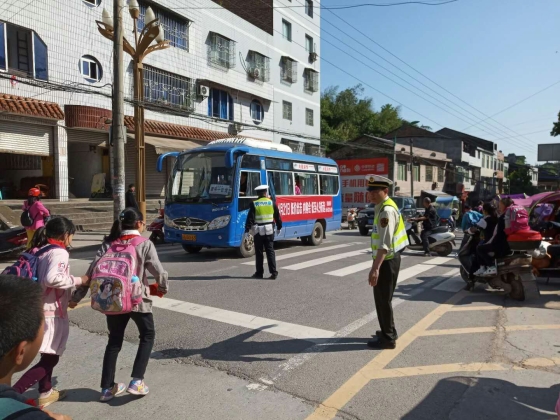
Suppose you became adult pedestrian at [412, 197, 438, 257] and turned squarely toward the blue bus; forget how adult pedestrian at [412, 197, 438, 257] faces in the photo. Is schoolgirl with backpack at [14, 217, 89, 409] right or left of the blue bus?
left

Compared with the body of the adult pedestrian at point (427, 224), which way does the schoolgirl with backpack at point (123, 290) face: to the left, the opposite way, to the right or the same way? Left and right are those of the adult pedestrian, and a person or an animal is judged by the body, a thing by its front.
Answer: to the right

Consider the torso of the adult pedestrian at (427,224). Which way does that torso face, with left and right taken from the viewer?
facing to the left of the viewer

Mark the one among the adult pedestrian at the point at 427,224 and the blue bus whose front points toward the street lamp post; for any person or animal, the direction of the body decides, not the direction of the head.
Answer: the adult pedestrian

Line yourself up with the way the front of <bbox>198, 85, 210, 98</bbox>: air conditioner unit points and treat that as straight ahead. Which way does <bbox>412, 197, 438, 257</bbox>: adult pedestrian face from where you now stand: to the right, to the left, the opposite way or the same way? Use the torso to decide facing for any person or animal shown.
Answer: the opposite way

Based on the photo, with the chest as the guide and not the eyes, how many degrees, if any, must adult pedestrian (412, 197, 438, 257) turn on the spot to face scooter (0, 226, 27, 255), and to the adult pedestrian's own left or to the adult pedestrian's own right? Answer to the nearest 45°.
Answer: approximately 45° to the adult pedestrian's own left

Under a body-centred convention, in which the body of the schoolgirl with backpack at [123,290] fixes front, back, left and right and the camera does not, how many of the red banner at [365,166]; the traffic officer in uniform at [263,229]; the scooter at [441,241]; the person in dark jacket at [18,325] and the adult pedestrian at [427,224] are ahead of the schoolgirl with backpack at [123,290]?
4

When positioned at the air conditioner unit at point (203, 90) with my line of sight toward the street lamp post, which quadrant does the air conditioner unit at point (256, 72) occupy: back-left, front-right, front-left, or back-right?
back-left
